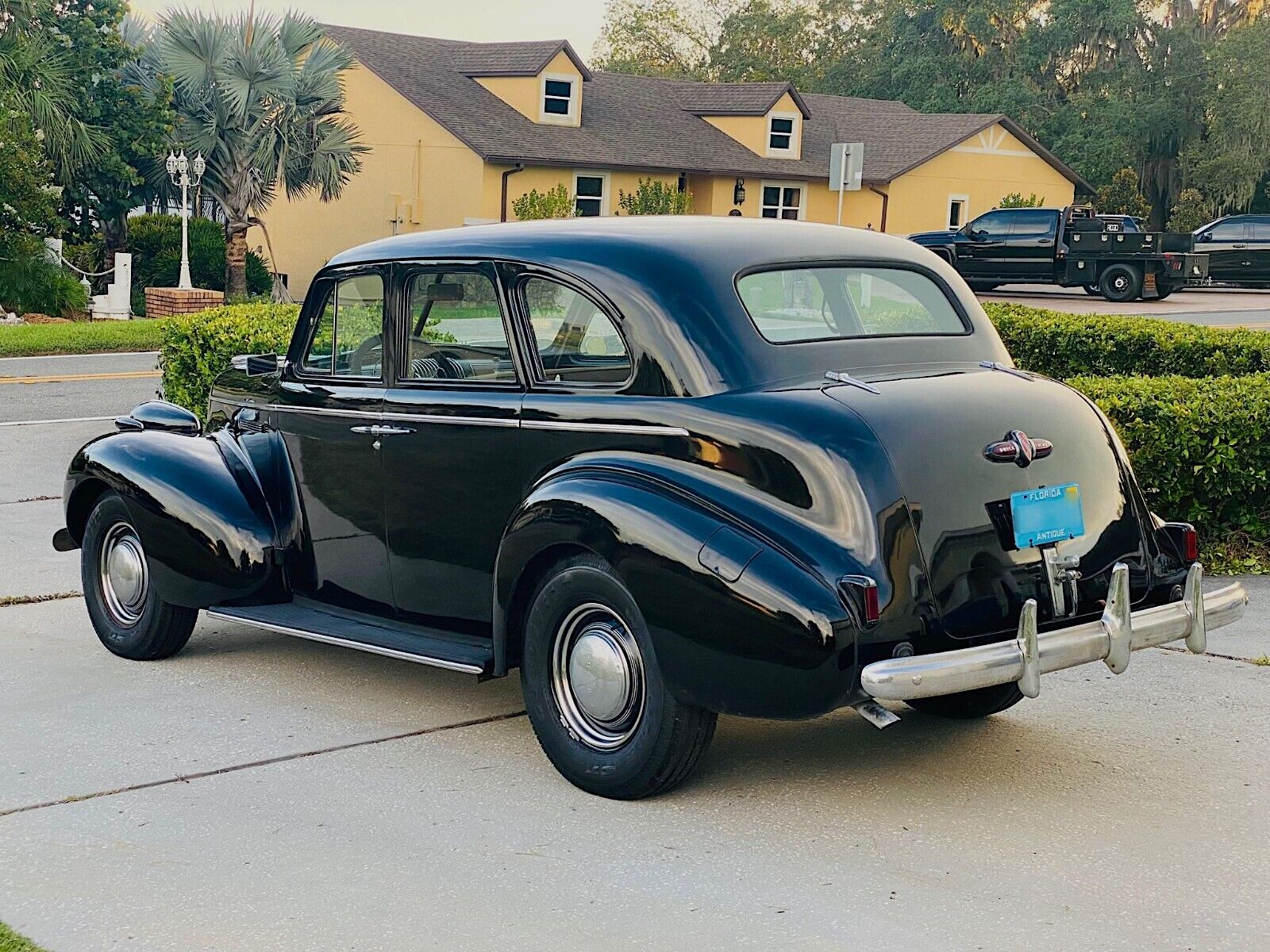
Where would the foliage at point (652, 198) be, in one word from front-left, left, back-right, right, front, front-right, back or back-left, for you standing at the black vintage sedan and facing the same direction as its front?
front-right

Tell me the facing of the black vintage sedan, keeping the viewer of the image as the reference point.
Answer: facing away from the viewer and to the left of the viewer

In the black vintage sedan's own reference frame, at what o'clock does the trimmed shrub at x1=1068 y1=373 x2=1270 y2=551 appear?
The trimmed shrub is roughly at 3 o'clock from the black vintage sedan.

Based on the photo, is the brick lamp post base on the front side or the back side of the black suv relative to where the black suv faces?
on the front side

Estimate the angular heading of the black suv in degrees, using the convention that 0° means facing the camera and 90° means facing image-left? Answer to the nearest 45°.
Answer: approximately 90°

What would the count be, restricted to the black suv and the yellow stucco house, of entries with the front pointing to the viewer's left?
1

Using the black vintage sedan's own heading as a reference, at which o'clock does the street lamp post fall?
The street lamp post is roughly at 1 o'clock from the black vintage sedan.

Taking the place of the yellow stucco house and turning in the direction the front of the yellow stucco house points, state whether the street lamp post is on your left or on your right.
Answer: on your right

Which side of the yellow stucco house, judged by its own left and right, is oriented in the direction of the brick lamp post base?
right

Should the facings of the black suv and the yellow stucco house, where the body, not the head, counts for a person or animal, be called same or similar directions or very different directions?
very different directions

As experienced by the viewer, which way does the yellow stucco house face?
facing the viewer and to the right of the viewer

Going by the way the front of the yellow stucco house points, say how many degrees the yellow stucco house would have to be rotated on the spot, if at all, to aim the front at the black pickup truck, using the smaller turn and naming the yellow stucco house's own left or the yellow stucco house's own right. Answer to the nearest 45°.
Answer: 0° — it already faces it

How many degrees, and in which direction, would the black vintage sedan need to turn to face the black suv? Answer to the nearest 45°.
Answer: approximately 90° to its right
